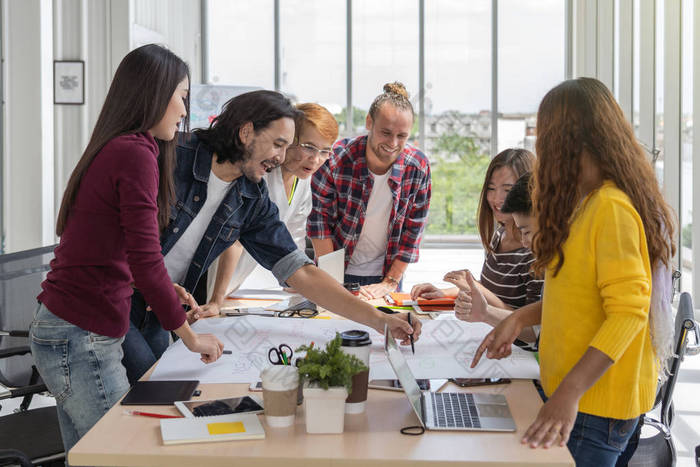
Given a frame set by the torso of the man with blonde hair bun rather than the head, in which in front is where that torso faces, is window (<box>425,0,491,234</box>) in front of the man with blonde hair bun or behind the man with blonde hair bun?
behind

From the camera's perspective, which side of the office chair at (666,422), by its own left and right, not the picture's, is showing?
left

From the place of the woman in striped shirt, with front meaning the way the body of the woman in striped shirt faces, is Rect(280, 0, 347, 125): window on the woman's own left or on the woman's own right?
on the woman's own right

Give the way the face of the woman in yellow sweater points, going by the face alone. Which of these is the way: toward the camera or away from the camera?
away from the camera

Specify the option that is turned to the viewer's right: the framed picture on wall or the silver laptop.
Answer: the silver laptop

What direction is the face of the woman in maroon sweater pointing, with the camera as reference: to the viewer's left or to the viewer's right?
to the viewer's right

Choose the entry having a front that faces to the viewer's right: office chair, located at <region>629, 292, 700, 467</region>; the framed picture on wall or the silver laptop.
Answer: the silver laptop

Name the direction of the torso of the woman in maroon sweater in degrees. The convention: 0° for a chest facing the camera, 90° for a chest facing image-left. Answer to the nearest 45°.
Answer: approximately 225°

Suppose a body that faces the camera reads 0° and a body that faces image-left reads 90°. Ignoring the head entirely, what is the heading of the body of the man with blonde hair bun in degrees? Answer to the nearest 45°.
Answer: approximately 0°
